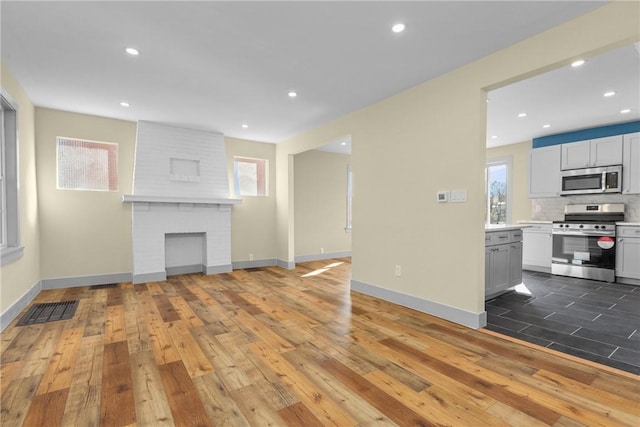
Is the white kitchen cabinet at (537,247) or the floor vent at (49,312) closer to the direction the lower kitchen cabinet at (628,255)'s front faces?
the floor vent

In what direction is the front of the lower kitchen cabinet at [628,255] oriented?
toward the camera

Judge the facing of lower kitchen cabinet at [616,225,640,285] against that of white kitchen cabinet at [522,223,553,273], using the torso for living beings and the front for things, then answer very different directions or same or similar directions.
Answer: same or similar directions

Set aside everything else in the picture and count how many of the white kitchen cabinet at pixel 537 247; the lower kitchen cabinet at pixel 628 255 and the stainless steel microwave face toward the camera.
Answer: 3

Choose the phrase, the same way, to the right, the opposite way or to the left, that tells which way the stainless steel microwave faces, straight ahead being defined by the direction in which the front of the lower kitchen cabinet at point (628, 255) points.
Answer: the same way

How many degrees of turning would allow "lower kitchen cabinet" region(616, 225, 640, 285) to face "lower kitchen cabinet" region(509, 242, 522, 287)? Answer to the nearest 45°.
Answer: approximately 45° to its right

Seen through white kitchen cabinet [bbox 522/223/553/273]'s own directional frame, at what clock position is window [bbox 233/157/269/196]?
The window is roughly at 2 o'clock from the white kitchen cabinet.

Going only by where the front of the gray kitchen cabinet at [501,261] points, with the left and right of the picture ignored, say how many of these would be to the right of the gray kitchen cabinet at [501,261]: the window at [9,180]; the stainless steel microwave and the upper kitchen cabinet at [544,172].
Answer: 1

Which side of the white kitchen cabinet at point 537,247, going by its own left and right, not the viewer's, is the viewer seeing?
front

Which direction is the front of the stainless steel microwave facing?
toward the camera

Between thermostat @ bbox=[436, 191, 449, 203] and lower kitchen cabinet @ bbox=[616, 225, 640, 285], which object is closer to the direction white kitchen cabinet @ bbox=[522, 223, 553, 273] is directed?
the thermostat

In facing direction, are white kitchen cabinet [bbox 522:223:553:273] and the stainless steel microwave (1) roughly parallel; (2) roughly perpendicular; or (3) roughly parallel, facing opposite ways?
roughly parallel

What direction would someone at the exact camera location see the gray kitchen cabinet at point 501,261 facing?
facing the viewer and to the right of the viewer

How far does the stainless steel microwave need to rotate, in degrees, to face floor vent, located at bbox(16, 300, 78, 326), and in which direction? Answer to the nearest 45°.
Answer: approximately 45° to its right

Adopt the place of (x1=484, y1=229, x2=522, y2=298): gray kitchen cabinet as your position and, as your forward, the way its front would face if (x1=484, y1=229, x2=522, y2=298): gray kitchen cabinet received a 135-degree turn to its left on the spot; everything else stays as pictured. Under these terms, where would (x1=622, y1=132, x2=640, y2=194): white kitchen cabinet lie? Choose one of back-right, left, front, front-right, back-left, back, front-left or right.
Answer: front-right

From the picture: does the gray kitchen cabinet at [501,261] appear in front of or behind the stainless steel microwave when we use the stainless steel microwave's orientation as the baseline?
in front

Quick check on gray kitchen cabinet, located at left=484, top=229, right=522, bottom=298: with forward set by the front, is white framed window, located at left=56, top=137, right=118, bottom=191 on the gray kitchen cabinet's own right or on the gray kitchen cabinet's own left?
on the gray kitchen cabinet's own right
